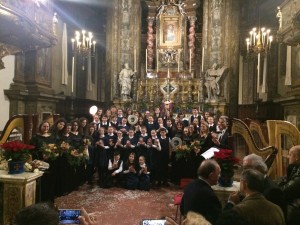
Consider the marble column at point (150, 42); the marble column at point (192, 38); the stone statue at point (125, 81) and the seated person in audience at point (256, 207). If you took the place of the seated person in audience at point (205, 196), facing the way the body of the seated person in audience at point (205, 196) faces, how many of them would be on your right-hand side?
1

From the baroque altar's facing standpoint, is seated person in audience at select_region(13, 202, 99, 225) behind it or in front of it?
in front

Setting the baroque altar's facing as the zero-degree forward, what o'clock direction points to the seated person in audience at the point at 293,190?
The seated person in audience is roughly at 12 o'clock from the baroque altar.

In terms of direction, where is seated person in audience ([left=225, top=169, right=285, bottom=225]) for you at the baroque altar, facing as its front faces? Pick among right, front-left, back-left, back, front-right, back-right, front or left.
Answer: front

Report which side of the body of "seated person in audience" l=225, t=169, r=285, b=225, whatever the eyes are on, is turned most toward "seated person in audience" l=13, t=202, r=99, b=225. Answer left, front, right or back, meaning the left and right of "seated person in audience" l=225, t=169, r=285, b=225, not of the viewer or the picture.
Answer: left

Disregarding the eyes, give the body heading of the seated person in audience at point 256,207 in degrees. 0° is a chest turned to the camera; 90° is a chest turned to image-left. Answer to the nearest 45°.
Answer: approximately 135°

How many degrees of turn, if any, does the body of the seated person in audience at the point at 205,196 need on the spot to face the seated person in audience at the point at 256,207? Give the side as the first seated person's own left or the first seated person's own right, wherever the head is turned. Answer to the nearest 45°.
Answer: approximately 90° to the first seated person's own right

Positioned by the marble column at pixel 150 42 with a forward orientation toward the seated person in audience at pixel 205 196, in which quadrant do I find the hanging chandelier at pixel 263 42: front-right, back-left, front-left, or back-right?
front-left

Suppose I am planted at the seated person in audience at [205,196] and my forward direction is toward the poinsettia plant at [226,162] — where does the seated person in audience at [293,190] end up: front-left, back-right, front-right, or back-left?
front-right

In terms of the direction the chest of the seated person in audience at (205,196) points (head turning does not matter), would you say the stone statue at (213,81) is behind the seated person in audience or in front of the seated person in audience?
in front

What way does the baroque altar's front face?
toward the camera

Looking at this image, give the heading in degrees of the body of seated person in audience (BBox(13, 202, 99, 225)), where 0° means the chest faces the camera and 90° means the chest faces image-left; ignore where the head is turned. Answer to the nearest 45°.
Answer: approximately 180°

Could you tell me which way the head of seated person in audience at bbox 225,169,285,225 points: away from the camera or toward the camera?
away from the camera

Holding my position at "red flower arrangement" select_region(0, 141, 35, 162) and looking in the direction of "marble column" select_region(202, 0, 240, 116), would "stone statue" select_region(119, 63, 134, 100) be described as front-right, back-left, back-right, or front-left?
front-left

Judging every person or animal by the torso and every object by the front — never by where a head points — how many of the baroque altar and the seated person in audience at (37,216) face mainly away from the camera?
1

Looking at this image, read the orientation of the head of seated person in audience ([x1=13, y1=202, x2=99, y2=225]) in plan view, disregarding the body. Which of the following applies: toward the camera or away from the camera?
away from the camera

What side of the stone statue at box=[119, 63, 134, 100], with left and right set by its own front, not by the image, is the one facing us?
front

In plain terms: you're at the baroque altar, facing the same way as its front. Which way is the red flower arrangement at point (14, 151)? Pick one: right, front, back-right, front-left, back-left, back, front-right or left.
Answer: front

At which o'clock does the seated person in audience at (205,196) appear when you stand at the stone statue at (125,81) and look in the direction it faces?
The seated person in audience is roughly at 12 o'clock from the stone statue.
